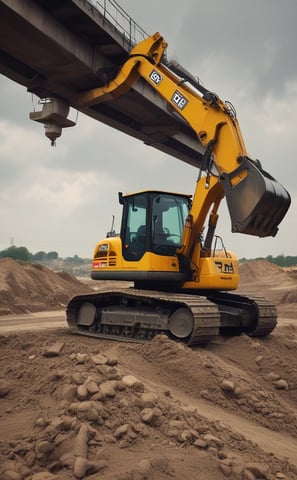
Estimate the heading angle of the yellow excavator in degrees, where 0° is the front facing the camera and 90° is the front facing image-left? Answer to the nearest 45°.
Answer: approximately 315°
